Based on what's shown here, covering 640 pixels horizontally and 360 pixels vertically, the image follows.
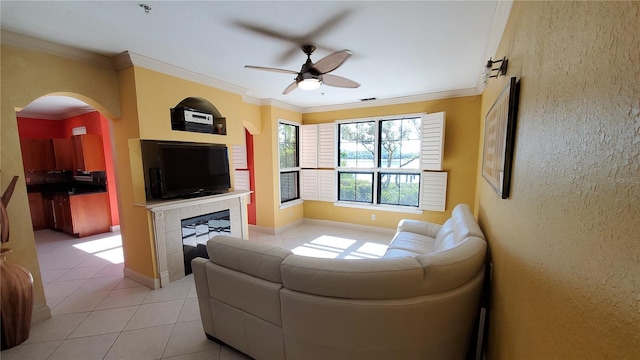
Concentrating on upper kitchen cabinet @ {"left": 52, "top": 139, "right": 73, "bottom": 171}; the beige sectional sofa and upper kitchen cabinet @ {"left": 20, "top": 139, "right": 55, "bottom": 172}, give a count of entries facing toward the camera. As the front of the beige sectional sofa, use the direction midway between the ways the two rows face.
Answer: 2

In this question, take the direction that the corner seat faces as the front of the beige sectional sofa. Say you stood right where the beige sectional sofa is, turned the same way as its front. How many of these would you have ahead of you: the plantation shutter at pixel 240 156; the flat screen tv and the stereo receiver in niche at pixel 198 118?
3

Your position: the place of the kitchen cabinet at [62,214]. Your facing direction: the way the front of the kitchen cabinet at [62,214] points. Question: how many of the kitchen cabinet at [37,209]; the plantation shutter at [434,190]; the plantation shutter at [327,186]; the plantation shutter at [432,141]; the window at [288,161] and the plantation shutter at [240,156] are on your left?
5

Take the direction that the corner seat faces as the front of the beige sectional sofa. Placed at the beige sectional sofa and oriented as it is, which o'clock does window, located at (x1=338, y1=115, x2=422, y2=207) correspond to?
The window is roughly at 2 o'clock from the beige sectional sofa.

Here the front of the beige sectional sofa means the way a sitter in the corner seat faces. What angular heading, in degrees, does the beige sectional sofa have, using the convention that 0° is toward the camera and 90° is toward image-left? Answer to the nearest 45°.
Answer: approximately 135°

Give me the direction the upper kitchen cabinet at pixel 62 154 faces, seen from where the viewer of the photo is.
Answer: facing the viewer

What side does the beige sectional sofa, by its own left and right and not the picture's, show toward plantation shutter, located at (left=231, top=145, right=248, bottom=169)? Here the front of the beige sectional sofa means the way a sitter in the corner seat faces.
front

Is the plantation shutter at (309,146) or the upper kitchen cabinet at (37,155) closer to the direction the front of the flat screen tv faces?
the plantation shutter

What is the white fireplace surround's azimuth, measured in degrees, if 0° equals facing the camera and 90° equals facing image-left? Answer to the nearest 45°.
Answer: approximately 315°

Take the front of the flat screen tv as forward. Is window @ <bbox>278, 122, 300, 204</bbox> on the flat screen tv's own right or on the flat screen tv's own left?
on the flat screen tv's own left

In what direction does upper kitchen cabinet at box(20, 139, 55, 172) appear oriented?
toward the camera

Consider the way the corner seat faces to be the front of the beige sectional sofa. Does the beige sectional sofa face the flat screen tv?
yes

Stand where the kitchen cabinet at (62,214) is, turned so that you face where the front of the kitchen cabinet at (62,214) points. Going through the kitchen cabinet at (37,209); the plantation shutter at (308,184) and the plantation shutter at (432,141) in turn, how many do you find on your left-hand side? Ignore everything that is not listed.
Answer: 2

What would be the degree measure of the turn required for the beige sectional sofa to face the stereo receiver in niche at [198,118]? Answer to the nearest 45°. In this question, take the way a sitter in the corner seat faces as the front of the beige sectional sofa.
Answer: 0° — it already faces it

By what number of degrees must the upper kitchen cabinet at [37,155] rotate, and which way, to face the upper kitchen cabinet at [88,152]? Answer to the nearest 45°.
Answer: approximately 45° to its left
